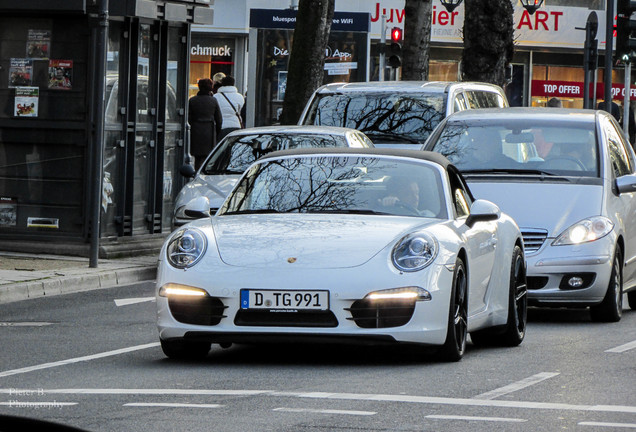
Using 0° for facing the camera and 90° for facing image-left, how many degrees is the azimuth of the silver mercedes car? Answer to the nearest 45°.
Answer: approximately 0°

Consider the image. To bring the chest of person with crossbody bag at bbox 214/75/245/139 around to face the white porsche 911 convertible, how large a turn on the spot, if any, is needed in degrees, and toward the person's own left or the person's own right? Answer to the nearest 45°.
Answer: approximately 180°

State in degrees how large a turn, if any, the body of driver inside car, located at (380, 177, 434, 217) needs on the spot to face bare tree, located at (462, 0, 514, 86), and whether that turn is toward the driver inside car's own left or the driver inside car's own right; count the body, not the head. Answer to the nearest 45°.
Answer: approximately 180°

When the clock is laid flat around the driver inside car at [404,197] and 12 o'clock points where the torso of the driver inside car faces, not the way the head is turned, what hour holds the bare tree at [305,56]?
The bare tree is roughly at 6 o'clock from the driver inside car.

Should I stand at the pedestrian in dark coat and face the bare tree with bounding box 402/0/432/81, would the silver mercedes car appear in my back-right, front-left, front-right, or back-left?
back-right

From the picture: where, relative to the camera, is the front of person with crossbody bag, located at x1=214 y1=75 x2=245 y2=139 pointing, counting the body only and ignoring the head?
away from the camera

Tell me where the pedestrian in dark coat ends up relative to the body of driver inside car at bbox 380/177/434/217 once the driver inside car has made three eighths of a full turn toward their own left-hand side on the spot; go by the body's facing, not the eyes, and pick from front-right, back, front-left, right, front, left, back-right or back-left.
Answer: front-left

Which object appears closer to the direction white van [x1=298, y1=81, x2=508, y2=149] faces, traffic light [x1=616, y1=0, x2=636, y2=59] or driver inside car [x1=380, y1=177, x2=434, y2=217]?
the driver inside car

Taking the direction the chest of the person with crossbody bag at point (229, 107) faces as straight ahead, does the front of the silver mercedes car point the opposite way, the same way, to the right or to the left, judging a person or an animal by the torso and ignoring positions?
the opposite way

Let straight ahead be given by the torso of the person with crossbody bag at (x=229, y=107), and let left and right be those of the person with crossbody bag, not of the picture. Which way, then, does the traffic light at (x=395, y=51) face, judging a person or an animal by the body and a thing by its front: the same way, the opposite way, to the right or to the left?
the opposite way

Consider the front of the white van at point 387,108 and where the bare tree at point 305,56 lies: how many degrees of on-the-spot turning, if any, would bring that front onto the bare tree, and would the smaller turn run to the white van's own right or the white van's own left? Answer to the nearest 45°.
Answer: approximately 135° to the white van's own right

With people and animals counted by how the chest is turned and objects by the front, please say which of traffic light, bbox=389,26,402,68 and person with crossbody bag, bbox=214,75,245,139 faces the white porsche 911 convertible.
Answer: the traffic light
